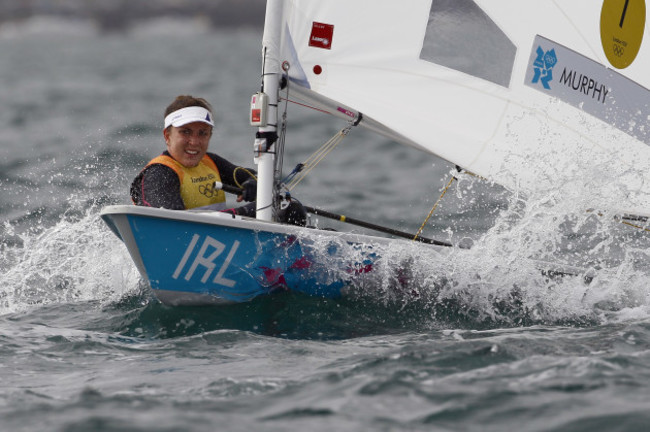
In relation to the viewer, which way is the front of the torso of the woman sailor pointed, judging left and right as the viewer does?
facing the viewer and to the right of the viewer

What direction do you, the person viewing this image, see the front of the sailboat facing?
facing the viewer and to the left of the viewer
